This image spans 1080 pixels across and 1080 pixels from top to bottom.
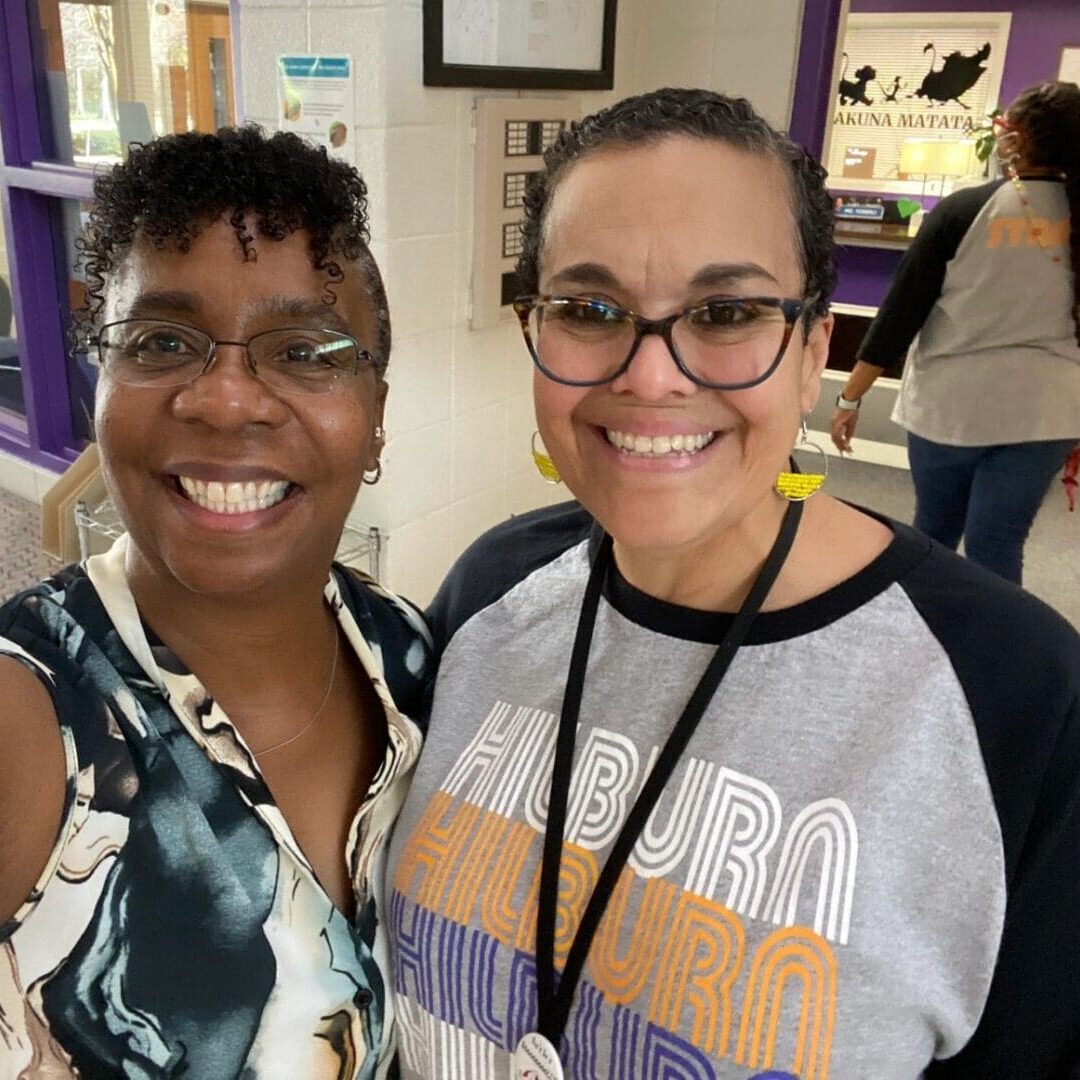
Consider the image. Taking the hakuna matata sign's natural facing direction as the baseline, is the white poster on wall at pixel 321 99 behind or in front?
in front

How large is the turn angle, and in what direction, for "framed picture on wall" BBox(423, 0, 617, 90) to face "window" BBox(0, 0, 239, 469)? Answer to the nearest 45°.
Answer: approximately 135° to its right

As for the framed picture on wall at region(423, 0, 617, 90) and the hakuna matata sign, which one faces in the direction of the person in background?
the hakuna matata sign

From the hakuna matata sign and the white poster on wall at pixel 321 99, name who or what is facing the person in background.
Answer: the hakuna matata sign

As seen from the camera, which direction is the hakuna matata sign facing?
toward the camera

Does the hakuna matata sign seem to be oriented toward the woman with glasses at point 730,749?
yes

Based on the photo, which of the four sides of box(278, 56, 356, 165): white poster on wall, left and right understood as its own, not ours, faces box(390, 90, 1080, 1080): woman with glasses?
front

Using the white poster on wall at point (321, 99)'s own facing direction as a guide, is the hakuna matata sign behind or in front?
behind

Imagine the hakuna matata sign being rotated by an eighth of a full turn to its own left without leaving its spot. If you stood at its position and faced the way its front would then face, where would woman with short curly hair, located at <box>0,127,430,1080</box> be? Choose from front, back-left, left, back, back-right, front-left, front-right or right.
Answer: front-right

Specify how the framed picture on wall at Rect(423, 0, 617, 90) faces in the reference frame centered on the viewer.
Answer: facing the viewer

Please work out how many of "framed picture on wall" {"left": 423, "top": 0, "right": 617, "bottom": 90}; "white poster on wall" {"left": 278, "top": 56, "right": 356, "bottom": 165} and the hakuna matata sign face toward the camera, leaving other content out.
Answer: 3

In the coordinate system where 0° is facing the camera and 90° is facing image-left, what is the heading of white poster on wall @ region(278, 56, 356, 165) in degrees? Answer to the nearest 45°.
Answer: approximately 0°

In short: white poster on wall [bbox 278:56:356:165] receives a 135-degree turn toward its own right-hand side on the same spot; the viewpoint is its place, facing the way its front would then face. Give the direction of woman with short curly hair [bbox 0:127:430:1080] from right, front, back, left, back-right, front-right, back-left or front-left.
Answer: back-left

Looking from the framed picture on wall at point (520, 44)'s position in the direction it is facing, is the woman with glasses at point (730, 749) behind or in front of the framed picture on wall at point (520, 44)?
in front
